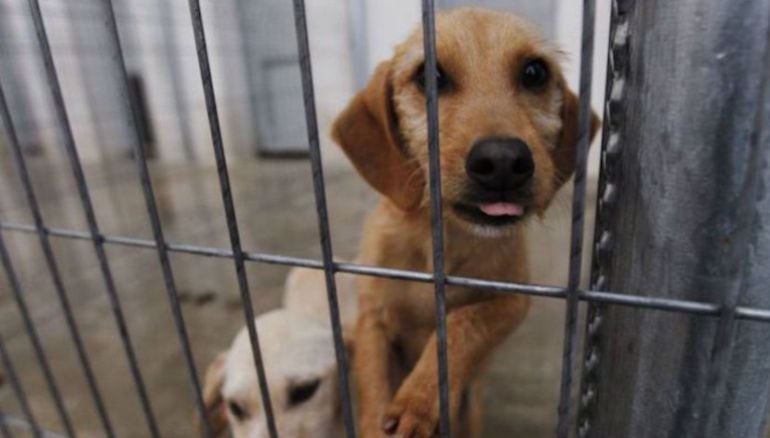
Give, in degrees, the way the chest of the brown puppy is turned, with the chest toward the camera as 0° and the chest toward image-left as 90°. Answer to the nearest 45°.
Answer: approximately 0°
